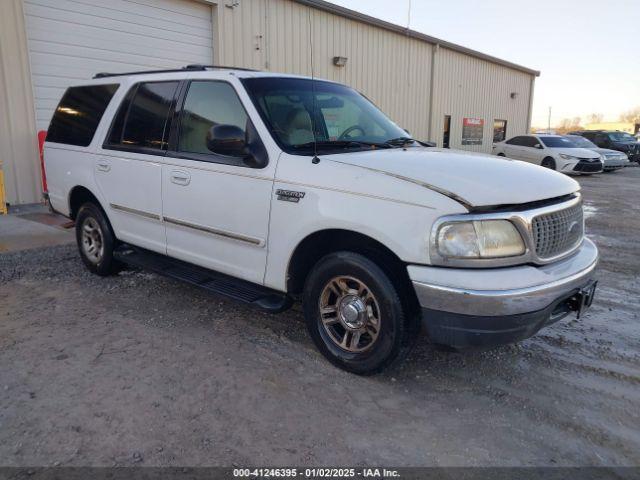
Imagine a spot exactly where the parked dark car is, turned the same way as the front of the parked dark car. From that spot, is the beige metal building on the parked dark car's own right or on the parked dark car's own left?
on the parked dark car's own right

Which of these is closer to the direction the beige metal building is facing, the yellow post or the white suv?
the white suv

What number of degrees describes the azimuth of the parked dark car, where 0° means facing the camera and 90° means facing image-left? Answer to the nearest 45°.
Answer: approximately 315°

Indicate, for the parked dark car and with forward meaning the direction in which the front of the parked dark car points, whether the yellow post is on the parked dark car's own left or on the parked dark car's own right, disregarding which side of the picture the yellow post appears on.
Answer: on the parked dark car's own right

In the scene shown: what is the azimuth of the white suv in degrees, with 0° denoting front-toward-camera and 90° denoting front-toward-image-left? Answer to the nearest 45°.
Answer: approximately 315°

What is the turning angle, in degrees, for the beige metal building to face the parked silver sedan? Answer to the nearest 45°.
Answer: approximately 90° to its left

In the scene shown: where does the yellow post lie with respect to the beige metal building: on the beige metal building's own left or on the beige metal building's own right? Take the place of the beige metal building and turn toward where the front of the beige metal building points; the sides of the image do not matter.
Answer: on the beige metal building's own right

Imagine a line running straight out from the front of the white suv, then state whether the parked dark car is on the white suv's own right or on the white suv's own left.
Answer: on the white suv's own left

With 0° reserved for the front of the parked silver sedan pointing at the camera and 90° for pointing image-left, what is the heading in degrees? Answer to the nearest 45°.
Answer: approximately 315°
